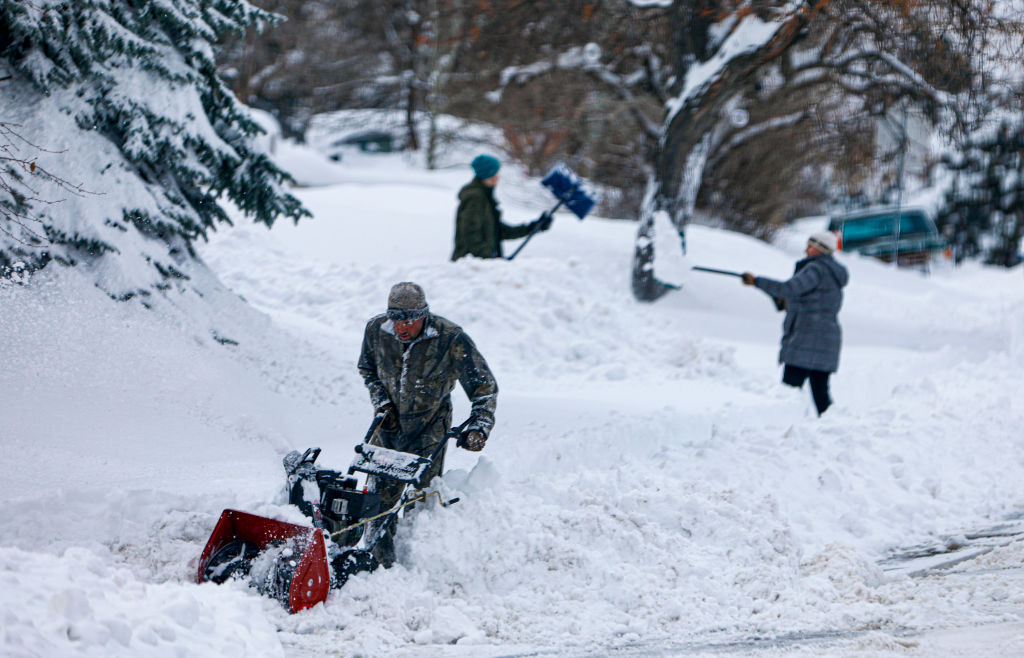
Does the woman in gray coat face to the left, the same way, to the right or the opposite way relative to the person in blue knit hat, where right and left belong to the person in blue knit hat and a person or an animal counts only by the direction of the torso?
the opposite way

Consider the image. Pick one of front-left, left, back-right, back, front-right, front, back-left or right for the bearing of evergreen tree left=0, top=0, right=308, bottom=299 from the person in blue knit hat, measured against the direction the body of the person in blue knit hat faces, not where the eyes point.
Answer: back-right

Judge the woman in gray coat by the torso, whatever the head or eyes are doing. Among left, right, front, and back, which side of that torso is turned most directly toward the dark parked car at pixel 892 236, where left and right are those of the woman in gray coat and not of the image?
right

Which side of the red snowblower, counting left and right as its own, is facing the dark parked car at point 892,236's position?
back

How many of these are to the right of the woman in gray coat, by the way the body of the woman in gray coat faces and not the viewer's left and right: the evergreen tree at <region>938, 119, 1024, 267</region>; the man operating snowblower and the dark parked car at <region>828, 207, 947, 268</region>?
2

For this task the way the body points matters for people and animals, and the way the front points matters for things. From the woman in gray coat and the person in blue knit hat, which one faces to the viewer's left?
the woman in gray coat

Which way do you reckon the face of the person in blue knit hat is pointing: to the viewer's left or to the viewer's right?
to the viewer's right

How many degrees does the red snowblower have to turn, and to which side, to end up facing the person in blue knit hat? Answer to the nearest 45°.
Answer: approximately 135° to its right

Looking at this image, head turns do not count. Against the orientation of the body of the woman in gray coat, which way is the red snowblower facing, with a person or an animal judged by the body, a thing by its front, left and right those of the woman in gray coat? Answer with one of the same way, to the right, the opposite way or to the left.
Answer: to the left

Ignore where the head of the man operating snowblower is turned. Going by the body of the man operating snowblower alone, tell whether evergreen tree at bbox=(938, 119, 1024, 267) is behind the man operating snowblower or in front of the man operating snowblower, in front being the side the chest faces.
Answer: behind

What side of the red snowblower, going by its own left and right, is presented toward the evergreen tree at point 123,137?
right

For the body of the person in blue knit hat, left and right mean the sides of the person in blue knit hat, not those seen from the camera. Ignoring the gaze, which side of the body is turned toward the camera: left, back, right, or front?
right
